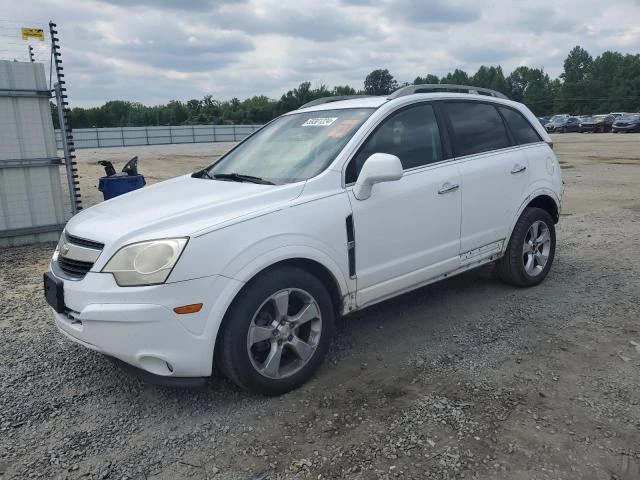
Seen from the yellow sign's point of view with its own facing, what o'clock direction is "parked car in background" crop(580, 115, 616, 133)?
The parked car in background is roughly at 8 o'clock from the yellow sign.

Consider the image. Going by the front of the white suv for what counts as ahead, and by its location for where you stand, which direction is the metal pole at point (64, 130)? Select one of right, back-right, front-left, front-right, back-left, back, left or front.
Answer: right

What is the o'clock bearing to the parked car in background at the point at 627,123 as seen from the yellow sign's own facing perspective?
The parked car in background is roughly at 8 o'clock from the yellow sign.

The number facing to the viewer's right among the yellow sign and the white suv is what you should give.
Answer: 0

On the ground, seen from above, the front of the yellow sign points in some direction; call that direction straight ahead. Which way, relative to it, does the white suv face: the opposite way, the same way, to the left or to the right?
to the right

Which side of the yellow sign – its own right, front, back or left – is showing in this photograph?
front

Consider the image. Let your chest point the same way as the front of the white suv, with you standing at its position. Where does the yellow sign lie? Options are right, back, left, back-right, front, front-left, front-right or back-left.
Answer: right

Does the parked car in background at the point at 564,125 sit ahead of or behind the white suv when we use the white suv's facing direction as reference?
behind

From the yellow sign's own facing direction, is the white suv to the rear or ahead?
ahead

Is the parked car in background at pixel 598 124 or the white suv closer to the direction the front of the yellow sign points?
the white suv
